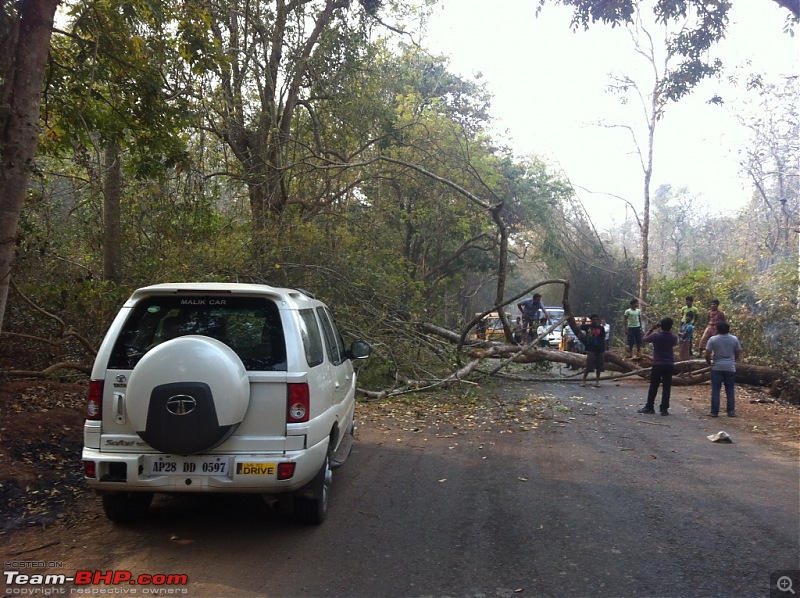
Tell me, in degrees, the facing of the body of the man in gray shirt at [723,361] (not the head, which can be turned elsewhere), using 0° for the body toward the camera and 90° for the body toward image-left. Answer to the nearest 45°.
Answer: approximately 180°

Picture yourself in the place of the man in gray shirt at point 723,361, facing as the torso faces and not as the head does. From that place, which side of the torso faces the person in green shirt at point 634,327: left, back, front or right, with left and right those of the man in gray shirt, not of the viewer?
front

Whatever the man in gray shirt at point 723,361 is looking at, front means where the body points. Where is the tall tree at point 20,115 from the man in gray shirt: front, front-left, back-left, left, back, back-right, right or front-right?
back-left

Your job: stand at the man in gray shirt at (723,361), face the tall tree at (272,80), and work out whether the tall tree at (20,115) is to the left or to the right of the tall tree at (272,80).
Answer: left

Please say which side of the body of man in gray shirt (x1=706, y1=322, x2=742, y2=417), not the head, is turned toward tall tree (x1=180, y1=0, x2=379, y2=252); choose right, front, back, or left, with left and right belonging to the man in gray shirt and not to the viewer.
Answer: left

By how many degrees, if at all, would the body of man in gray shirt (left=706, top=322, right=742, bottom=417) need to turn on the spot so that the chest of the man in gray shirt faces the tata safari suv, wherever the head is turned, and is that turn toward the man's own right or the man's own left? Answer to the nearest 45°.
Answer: approximately 180°

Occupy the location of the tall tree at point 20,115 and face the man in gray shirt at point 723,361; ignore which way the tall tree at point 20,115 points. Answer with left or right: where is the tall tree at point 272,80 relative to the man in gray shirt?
left

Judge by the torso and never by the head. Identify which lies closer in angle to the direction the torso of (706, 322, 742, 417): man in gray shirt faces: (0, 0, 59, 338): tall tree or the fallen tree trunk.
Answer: the fallen tree trunk

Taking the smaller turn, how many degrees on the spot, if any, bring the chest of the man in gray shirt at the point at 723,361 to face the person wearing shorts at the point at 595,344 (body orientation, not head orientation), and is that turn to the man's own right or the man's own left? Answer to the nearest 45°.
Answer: approximately 45° to the man's own left

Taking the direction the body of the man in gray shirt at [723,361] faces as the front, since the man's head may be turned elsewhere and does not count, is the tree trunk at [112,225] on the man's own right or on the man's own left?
on the man's own left
